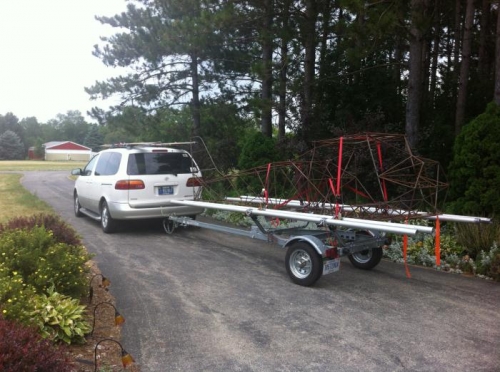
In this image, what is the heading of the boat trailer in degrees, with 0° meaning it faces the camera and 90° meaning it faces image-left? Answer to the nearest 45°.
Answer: approximately 135°

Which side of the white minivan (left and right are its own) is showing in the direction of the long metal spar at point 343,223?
back

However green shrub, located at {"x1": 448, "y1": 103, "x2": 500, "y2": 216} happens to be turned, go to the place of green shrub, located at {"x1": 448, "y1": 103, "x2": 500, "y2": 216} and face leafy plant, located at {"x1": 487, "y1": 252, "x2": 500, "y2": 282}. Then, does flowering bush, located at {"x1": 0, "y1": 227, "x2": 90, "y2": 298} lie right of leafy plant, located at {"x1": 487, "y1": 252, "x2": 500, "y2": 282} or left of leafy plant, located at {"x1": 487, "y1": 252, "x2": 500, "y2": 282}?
right

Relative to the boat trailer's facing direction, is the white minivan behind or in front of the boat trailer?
in front

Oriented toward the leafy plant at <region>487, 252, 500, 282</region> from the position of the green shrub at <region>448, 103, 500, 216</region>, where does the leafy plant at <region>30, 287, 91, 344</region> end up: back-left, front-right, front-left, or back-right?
front-right

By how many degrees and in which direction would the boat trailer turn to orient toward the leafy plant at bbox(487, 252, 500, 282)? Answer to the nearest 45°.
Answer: approximately 135° to its right

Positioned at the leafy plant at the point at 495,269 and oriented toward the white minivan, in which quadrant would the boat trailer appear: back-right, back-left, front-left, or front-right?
front-left

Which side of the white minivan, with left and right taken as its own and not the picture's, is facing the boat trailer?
back

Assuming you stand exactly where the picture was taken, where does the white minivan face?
facing away from the viewer and to the left of the viewer

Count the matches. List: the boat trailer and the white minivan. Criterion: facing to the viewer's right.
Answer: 0
